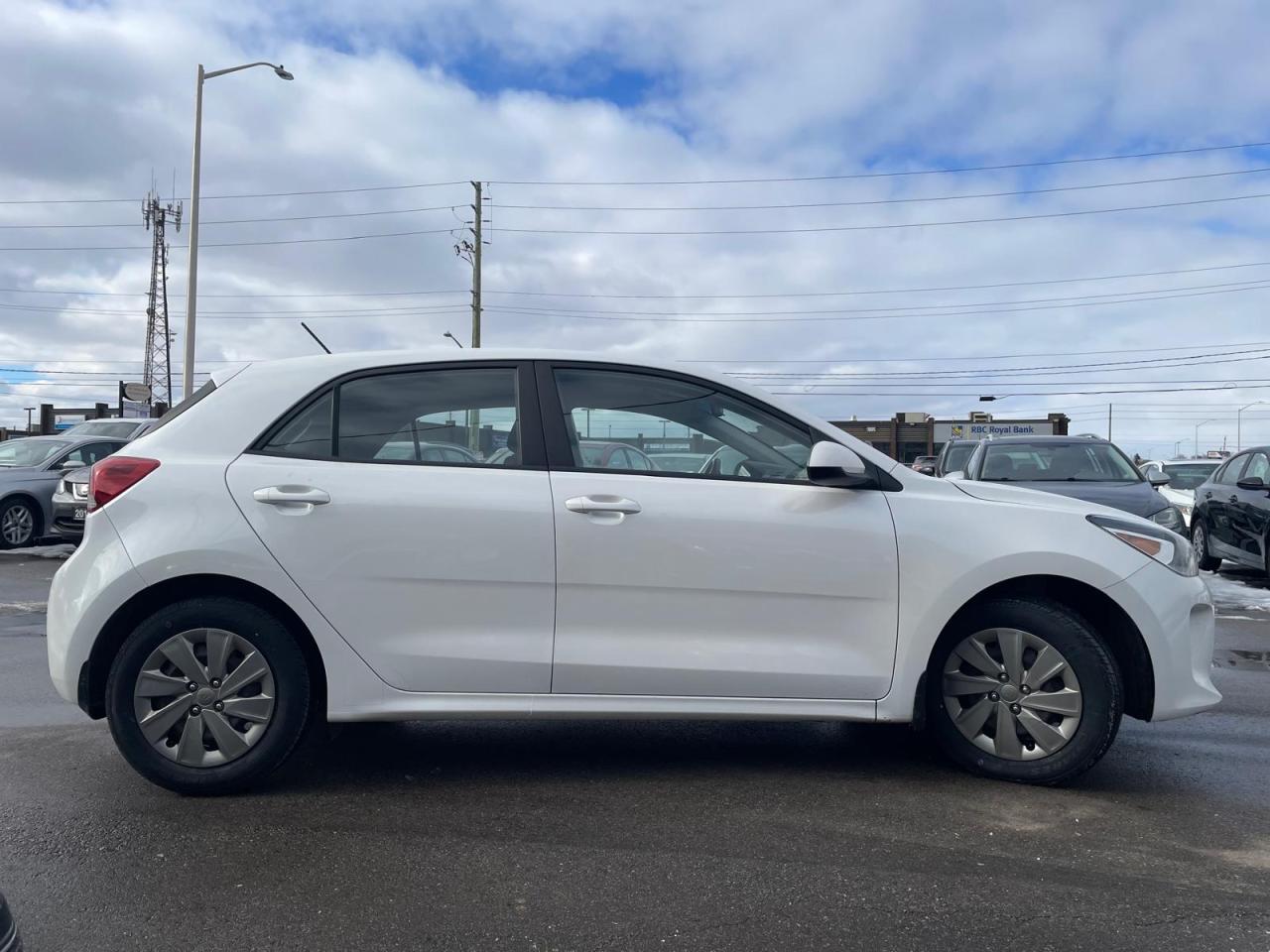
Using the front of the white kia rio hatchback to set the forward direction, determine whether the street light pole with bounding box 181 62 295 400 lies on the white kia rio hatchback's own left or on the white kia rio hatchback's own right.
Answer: on the white kia rio hatchback's own left

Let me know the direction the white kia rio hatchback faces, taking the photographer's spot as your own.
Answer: facing to the right of the viewer

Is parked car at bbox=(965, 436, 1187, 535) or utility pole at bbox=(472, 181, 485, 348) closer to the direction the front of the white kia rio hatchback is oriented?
the parked car

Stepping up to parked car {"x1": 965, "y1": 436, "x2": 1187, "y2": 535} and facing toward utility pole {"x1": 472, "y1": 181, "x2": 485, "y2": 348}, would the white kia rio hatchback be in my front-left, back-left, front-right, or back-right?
back-left

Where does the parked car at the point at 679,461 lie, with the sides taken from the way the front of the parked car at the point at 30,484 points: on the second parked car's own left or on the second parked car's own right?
on the second parked car's own left

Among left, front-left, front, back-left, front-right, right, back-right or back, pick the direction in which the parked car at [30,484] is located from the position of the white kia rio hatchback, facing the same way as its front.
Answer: back-left

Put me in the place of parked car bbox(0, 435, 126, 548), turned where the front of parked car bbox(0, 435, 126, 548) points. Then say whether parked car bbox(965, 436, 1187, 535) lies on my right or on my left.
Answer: on my left

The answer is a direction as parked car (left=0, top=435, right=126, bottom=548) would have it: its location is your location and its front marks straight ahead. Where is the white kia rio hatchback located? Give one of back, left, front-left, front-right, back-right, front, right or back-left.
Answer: front-left

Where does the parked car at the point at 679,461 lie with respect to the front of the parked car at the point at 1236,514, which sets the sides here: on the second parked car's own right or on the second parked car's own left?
on the second parked car's own right

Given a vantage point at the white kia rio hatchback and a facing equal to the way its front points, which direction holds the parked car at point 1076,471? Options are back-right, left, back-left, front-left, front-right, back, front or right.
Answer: front-left

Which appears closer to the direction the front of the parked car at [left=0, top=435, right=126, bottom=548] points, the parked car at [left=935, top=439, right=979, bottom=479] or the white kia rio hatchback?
the white kia rio hatchback
